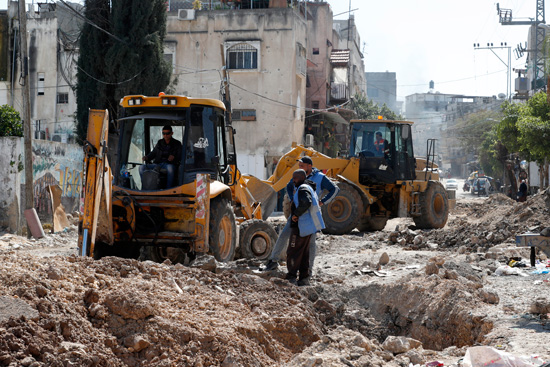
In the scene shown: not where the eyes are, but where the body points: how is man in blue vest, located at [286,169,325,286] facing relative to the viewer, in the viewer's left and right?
facing to the left of the viewer

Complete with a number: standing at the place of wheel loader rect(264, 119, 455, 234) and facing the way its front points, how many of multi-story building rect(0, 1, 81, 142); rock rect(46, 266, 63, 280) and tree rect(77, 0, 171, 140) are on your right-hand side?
2

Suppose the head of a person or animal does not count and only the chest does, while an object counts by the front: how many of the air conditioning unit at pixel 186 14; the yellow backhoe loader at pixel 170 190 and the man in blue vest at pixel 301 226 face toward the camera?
1

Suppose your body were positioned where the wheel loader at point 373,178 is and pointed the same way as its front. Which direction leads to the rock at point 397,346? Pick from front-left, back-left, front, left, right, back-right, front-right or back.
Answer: front-left

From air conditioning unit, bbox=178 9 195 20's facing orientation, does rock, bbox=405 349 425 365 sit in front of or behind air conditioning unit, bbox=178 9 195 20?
in front

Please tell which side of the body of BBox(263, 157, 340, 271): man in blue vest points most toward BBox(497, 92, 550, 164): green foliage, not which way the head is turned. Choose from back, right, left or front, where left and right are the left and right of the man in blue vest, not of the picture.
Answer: back

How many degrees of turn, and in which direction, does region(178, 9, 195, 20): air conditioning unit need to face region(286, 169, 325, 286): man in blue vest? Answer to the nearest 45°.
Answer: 0° — it already faces them

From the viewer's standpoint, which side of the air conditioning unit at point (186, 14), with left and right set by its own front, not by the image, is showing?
front

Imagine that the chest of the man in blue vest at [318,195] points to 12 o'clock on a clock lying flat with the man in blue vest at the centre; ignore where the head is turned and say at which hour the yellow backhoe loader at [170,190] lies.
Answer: The yellow backhoe loader is roughly at 2 o'clock from the man in blue vest.

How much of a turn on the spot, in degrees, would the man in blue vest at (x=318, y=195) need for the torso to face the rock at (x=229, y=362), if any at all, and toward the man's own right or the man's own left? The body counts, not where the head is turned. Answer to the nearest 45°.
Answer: approximately 45° to the man's own left

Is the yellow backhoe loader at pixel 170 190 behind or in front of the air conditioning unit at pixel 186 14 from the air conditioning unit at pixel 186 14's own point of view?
in front

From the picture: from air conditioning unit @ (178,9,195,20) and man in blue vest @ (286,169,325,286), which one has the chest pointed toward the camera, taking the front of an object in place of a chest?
the air conditioning unit

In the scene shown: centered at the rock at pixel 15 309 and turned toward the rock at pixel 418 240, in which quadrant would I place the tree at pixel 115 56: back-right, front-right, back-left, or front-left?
front-left

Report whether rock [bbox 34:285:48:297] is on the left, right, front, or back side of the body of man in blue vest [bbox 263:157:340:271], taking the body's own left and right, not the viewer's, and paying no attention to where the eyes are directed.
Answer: front

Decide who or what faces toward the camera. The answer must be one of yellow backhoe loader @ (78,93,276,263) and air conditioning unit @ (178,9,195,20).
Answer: the air conditioning unit

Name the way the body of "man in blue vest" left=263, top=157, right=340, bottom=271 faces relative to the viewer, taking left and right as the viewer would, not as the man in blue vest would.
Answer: facing the viewer and to the left of the viewer
